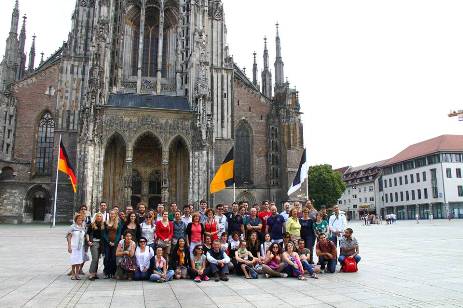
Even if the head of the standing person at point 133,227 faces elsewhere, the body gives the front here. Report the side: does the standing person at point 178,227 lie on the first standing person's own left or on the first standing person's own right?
on the first standing person's own left

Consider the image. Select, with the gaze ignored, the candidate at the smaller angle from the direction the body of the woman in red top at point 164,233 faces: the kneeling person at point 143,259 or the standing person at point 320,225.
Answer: the kneeling person

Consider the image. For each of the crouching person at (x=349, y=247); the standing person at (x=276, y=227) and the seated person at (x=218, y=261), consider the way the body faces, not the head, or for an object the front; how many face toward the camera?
3

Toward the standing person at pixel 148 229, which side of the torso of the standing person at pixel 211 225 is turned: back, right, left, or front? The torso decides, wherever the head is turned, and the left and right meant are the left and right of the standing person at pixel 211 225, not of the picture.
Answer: right

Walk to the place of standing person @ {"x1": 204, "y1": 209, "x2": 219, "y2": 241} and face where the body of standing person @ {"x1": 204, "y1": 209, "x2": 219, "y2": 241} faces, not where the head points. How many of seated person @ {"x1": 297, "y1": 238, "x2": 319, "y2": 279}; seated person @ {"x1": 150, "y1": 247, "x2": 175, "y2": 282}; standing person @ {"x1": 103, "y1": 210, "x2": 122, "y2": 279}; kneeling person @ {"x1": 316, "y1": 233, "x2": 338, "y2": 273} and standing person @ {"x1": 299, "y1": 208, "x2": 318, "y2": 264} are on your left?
3

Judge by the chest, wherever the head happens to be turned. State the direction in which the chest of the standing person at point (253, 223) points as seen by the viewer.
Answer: toward the camera

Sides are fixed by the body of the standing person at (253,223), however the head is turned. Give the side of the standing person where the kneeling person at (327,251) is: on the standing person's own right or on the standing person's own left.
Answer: on the standing person's own left

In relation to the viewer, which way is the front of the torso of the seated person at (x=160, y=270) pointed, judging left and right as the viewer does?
facing the viewer

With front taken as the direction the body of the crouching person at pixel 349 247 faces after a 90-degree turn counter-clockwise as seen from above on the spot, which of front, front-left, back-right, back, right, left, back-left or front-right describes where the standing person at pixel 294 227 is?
back

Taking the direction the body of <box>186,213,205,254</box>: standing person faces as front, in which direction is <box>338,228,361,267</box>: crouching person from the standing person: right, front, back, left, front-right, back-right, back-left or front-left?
left

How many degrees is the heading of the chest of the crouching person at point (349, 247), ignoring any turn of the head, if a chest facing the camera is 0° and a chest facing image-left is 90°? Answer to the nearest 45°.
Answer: approximately 0°

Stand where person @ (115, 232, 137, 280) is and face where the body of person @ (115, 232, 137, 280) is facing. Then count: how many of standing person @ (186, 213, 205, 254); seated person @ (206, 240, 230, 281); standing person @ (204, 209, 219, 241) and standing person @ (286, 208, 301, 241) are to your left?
4

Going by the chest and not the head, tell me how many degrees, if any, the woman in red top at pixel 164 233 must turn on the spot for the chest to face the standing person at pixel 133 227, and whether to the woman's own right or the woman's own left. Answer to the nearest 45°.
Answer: approximately 90° to the woman's own right

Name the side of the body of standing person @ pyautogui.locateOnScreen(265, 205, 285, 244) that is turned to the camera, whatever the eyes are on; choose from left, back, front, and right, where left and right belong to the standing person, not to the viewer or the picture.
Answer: front

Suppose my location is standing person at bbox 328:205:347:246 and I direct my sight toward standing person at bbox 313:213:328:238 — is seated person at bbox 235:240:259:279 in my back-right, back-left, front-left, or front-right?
front-left

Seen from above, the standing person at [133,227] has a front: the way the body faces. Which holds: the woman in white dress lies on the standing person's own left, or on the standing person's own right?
on the standing person's own right

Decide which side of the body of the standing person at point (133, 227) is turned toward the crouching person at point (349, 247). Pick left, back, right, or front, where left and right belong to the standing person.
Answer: left
